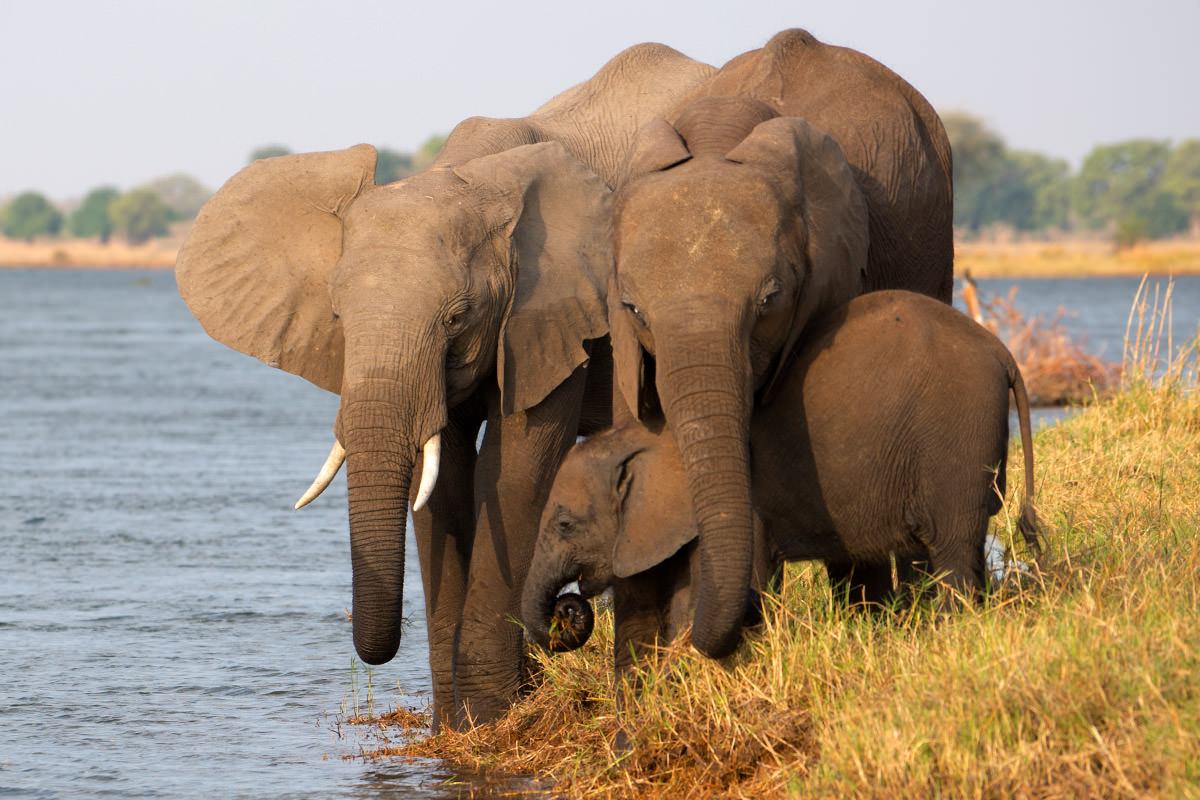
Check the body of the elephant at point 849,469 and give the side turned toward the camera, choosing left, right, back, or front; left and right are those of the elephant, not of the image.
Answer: left

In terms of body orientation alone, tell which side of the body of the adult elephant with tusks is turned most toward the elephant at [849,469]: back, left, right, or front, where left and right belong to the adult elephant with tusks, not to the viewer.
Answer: left

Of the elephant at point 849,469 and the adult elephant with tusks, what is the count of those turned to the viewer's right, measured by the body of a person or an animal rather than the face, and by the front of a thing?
0

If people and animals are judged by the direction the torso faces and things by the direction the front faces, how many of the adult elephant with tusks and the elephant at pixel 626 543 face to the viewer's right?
0

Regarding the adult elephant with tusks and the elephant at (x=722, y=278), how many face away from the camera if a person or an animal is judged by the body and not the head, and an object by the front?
0

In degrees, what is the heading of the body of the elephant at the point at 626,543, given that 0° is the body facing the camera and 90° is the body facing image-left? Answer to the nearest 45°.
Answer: approximately 90°

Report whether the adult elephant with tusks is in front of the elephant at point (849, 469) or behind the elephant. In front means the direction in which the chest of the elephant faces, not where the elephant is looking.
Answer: in front

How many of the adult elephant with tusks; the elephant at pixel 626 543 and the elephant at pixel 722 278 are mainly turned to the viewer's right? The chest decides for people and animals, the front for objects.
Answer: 0

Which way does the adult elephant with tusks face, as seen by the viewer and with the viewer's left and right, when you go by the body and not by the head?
facing the viewer and to the left of the viewer

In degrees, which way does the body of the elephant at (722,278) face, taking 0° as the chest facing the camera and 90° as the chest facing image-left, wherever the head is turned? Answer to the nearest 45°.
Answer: approximately 45°

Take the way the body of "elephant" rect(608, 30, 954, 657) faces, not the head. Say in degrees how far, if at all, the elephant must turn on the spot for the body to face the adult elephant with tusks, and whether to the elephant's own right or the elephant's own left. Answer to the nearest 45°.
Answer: approximately 90° to the elephant's own right
